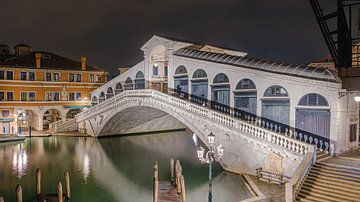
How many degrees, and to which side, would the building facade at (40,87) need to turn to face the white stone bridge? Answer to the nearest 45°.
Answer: approximately 45° to its left

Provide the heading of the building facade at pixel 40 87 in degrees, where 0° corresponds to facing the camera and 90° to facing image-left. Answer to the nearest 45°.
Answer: approximately 0°
